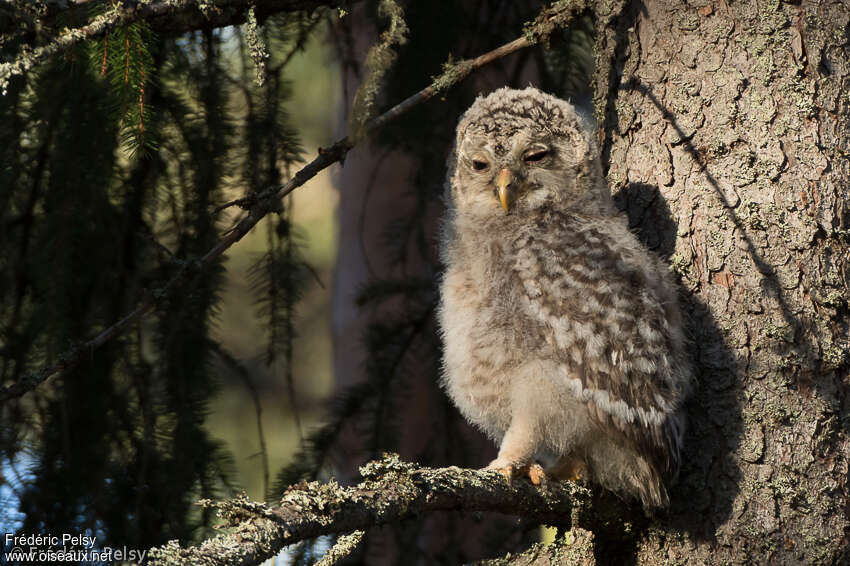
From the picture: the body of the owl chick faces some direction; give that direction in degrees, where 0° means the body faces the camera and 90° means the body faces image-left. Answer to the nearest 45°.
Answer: approximately 45°

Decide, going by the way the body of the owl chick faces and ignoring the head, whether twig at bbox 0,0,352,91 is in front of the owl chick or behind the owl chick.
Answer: in front
